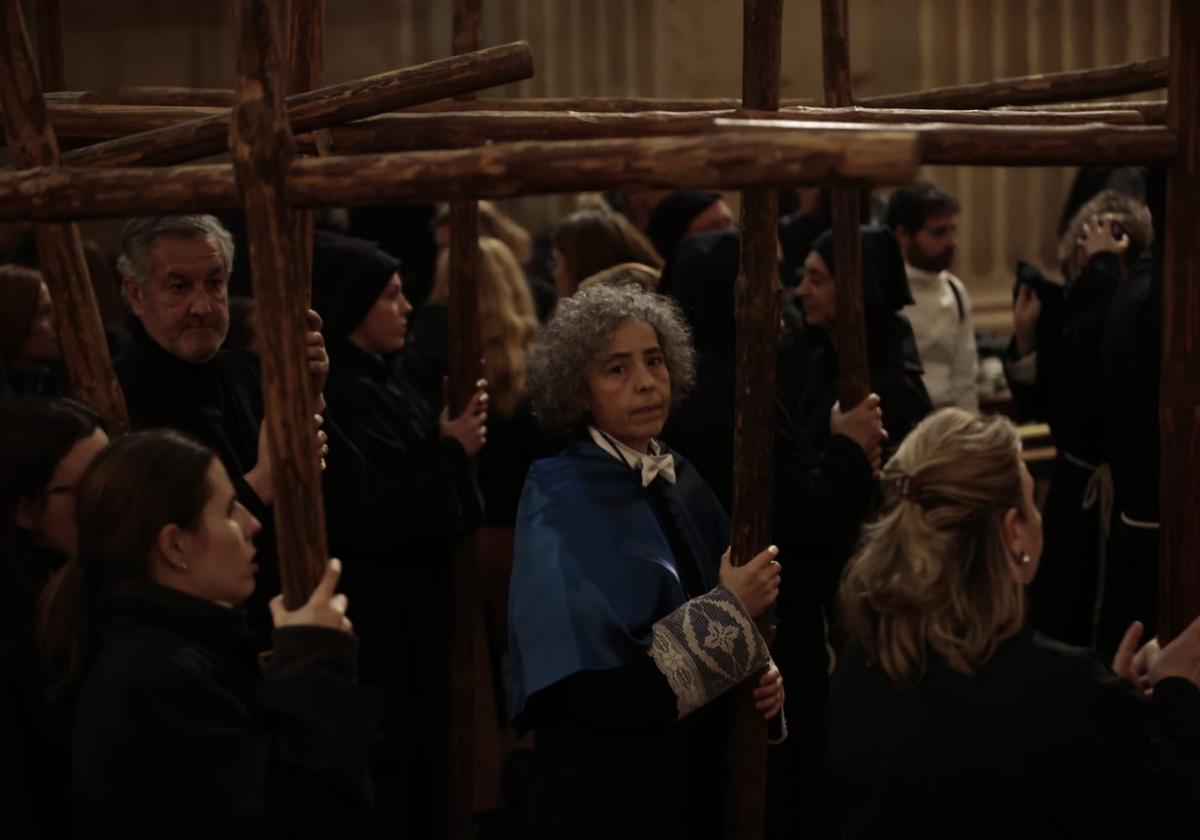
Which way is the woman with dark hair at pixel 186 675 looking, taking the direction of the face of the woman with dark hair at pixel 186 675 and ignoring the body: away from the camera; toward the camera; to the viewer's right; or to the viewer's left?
to the viewer's right

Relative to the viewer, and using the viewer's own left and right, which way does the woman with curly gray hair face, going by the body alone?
facing the viewer and to the right of the viewer

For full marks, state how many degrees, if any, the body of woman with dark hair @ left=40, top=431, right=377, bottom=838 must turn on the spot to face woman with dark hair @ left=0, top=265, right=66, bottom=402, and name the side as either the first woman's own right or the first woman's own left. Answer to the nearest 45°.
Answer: approximately 90° to the first woman's own left

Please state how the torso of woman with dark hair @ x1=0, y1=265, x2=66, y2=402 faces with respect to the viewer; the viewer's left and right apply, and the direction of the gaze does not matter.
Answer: facing to the right of the viewer

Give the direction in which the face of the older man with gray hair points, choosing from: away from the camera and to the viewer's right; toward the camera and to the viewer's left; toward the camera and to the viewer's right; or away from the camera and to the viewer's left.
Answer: toward the camera and to the viewer's right

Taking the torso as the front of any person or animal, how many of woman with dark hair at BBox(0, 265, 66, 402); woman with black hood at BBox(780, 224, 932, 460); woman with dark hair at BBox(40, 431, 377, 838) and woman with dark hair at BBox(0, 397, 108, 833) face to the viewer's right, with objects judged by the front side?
3

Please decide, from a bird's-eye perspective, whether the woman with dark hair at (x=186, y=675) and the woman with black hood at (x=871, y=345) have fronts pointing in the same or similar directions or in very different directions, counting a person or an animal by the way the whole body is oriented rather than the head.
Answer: very different directions

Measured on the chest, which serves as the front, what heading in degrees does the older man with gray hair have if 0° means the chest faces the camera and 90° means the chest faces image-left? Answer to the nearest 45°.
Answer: approximately 315°

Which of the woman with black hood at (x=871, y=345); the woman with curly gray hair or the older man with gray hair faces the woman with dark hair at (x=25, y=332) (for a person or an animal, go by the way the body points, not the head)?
the woman with black hood at (x=871, y=345)

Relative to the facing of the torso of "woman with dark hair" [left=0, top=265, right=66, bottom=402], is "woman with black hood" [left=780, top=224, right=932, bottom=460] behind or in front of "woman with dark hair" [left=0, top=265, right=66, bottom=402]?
in front

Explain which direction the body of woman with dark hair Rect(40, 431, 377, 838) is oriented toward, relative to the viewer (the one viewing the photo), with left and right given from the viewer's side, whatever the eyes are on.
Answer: facing to the right of the viewer

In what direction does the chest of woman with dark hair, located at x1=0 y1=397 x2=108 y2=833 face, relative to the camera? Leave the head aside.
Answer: to the viewer's right

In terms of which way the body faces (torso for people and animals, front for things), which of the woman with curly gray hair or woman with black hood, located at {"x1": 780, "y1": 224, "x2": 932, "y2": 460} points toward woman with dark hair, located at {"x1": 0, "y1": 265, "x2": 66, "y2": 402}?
woman with black hood, located at {"x1": 780, "y1": 224, "x2": 932, "y2": 460}

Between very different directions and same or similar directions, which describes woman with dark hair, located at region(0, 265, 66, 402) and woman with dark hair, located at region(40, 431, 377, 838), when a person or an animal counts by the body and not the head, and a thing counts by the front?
same or similar directions
